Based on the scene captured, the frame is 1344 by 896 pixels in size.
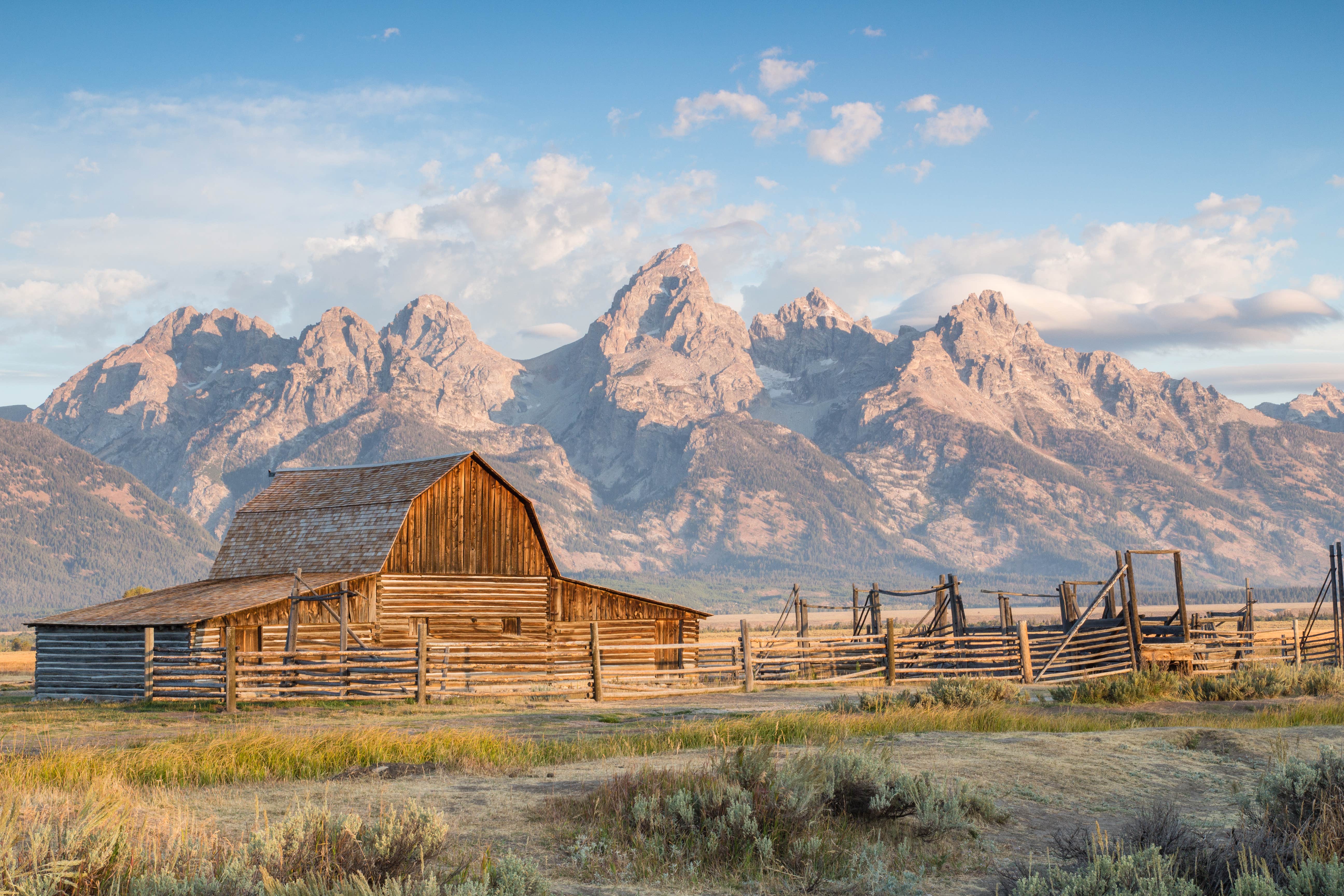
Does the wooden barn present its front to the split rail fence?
yes

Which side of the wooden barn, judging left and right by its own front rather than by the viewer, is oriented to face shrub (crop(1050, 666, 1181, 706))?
front

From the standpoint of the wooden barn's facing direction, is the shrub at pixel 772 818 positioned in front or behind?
in front

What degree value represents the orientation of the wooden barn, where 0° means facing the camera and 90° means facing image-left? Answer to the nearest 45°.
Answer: approximately 315°

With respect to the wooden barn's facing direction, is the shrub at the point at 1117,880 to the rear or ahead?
ahead

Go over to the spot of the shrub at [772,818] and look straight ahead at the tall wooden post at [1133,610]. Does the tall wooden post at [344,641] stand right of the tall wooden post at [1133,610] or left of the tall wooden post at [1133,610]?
left

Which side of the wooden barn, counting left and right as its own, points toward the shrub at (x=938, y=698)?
front

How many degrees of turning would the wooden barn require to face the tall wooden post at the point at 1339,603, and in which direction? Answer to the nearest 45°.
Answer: approximately 45° to its left
